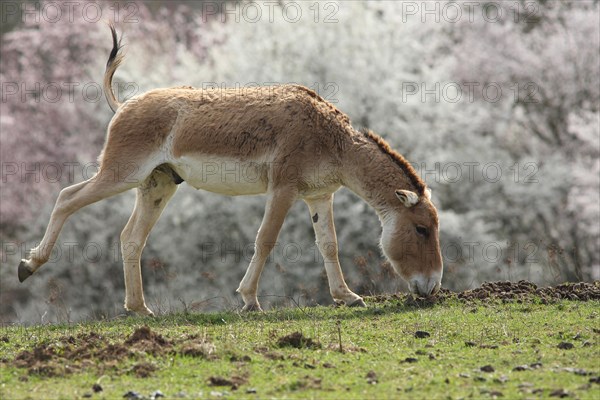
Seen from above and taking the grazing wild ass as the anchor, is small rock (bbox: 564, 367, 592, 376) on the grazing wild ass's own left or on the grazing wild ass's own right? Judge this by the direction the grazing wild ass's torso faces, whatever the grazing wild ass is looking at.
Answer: on the grazing wild ass's own right

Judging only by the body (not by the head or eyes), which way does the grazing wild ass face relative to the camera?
to the viewer's right

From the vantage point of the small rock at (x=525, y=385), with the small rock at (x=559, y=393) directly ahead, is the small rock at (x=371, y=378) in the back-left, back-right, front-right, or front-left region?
back-right

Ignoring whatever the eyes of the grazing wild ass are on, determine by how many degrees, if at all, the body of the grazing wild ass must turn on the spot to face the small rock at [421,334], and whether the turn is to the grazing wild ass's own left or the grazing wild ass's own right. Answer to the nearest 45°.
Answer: approximately 45° to the grazing wild ass's own right

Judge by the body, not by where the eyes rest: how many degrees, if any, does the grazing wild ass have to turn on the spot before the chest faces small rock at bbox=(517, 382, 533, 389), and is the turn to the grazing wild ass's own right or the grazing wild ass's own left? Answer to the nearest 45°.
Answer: approximately 90° to the grazing wild ass's own right

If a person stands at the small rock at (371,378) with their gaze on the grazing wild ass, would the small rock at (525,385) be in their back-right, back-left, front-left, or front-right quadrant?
back-right

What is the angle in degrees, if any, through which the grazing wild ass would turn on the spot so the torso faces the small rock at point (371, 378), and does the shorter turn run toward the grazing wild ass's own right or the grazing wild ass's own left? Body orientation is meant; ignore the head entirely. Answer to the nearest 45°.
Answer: approximately 90° to the grazing wild ass's own right

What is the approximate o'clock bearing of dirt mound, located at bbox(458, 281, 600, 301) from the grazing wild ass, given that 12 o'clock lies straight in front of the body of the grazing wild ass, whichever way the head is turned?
The dirt mound is roughly at 12 o'clock from the grazing wild ass.

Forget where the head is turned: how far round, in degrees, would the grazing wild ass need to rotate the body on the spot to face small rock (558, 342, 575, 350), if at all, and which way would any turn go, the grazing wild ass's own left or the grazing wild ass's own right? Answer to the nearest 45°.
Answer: approximately 45° to the grazing wild ass's own right
